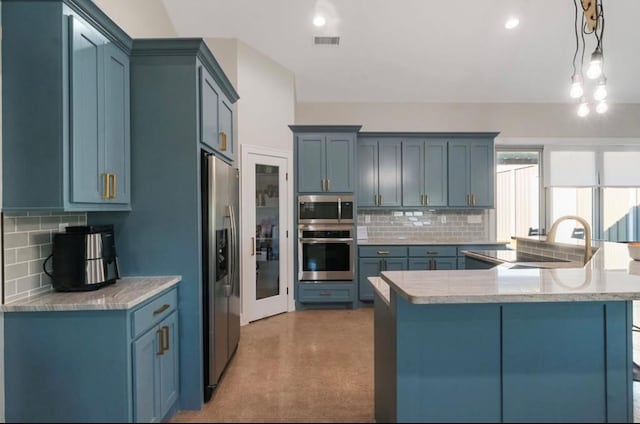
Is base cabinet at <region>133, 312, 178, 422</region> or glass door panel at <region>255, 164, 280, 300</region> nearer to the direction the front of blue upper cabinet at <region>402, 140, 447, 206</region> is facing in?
the base cabinet

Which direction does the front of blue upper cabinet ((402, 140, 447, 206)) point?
toward the camera

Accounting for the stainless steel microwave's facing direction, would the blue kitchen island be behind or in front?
in front

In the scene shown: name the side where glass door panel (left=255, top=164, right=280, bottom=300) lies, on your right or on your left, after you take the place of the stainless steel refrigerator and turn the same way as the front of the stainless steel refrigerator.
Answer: on your left

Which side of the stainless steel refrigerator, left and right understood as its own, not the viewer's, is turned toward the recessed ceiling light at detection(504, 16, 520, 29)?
front

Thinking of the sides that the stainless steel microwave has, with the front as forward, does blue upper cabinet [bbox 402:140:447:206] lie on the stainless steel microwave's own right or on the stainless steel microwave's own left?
on the stainless steel microwave's own left

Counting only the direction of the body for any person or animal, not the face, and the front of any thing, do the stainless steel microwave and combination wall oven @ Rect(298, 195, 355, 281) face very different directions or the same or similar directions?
same or similar directions

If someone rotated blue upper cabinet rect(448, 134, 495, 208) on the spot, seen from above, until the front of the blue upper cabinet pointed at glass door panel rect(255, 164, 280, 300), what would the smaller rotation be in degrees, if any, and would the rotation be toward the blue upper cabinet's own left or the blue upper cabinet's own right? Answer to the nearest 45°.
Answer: approximately 45° to the blue upper cabinet's own right

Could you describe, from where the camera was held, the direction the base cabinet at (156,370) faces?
facing the viewer and to the right of the viewer

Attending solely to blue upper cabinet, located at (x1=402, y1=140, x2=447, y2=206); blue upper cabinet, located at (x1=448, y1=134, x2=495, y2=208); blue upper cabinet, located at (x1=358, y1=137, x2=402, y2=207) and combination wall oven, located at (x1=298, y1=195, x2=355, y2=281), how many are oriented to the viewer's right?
0

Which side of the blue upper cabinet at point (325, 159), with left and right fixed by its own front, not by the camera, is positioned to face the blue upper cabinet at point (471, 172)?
left

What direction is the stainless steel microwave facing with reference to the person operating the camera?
facing the viewer

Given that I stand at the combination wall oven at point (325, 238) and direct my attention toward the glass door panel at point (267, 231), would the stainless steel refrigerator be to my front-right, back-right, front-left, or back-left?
front-left

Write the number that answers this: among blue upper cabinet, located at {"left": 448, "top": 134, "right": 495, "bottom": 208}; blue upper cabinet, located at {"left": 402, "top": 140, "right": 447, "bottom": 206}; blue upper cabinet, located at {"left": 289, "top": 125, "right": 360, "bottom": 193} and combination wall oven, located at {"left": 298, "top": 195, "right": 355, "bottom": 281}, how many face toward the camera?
4

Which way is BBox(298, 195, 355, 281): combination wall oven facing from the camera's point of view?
toward the camera
